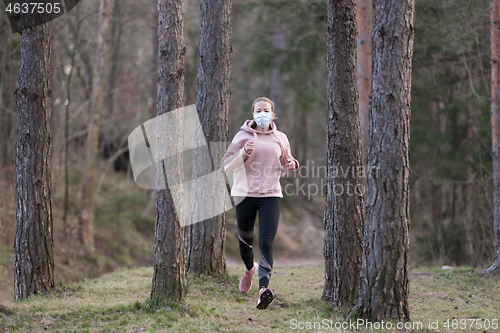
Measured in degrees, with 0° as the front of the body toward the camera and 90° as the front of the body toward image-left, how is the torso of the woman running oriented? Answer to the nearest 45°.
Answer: approximately 0°

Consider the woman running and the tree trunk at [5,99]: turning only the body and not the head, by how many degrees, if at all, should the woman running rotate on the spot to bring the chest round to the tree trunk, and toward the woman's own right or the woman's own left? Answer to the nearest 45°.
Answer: approximately 135° to the woman's own right

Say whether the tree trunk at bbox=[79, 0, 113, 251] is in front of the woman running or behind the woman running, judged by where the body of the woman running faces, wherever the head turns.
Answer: behind

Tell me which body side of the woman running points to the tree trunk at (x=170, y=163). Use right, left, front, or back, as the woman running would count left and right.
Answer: right

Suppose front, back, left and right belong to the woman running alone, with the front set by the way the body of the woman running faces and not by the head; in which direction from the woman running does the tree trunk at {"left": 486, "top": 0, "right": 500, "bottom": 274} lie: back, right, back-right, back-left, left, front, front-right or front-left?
back-left

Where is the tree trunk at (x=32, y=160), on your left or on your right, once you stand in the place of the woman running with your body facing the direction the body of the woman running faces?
on your right
